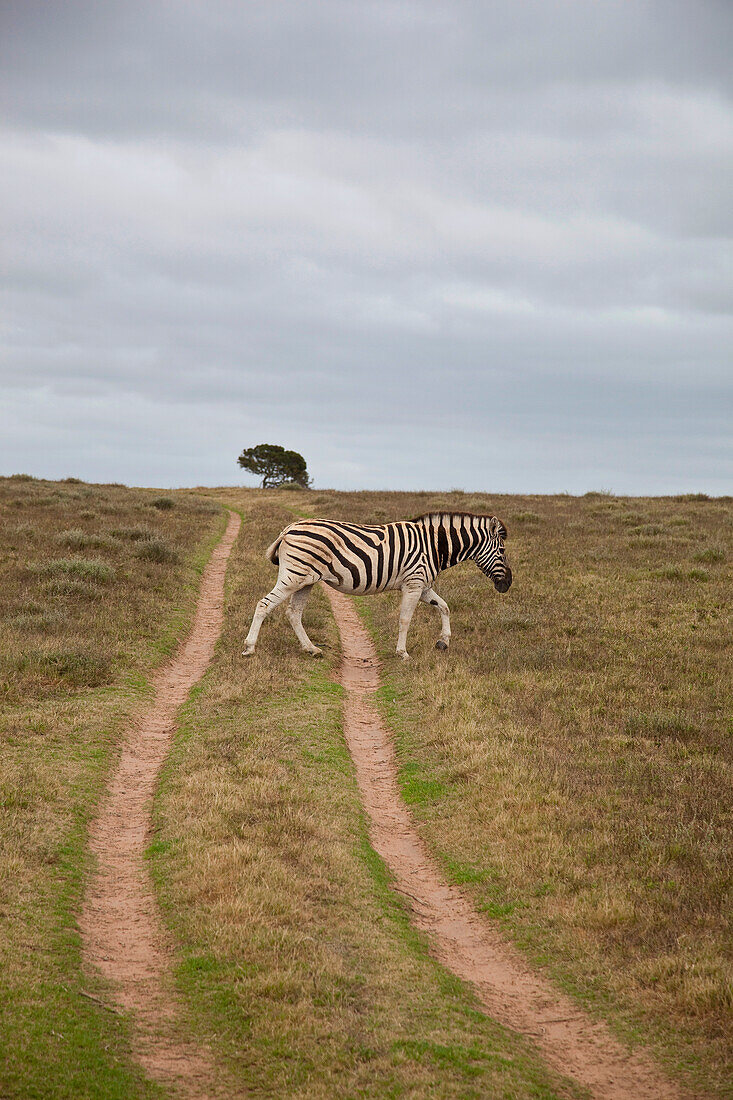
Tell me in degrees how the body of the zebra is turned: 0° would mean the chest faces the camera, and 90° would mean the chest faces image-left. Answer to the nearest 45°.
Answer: approximately 270°

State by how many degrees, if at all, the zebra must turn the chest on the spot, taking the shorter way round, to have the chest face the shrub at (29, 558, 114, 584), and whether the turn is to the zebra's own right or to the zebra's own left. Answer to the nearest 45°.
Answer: approximately 135° to the zebra's own left

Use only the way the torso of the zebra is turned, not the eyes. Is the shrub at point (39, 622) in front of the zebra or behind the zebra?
behind

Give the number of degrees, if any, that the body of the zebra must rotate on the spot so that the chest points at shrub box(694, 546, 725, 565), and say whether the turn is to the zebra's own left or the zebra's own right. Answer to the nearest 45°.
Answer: approximately 45° to the zebra's own left

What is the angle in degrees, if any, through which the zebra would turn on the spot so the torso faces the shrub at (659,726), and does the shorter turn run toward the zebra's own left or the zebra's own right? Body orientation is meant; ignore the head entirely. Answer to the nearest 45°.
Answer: approximately 45° to the zebra's own right

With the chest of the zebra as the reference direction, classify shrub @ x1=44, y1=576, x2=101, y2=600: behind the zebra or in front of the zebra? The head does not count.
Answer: behind

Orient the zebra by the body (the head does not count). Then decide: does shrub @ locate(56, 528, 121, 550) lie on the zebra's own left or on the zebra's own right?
on the zebra's own left
